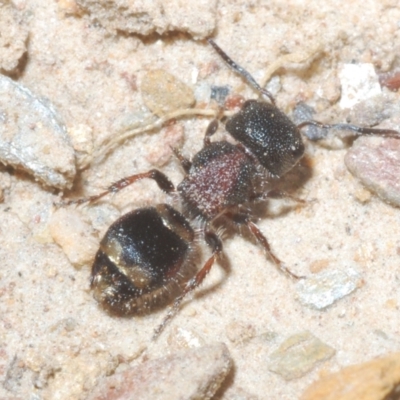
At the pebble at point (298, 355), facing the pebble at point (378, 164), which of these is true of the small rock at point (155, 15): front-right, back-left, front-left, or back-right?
front-left

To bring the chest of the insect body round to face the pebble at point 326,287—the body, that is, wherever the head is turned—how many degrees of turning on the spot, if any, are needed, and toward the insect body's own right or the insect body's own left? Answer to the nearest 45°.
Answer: approximately 45° to the insect body's own right

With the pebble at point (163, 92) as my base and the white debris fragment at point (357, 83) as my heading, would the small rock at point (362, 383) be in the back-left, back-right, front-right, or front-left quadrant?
front-right

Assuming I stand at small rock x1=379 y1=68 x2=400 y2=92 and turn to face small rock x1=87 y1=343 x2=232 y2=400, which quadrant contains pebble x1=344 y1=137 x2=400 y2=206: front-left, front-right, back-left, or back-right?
front-left

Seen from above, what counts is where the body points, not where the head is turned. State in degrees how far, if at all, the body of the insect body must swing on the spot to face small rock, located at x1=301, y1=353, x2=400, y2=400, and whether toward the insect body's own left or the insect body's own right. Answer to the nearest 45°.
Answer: approximately 45° to the insect body's own right

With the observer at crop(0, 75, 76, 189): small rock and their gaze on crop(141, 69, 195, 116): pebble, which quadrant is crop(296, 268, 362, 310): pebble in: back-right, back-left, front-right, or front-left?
front-right

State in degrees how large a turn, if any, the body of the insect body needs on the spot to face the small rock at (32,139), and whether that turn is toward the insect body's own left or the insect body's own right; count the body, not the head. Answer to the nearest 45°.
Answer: approximately 135° to the insect body's own left

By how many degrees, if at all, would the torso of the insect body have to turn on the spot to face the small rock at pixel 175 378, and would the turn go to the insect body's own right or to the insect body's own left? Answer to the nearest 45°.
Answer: approximately 90° to the insect body's own right

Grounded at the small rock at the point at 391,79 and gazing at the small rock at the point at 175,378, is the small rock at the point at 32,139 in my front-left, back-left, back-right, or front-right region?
front-right

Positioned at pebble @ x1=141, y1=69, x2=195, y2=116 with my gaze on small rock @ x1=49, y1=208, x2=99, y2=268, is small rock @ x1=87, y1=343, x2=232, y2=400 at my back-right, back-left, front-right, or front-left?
front-left

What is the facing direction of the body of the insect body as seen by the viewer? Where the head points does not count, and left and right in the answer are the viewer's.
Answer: facing away from the viewer and to the right of the viewer

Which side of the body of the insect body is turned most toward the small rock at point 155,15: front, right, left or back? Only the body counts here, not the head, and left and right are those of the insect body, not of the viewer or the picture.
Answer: left

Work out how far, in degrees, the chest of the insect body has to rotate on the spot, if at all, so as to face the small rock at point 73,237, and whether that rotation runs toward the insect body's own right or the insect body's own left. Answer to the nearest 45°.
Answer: approximately 180°
